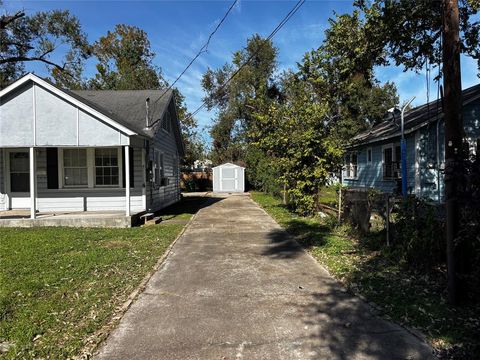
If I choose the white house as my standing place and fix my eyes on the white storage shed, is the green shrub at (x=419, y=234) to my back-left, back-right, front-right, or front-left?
back-right

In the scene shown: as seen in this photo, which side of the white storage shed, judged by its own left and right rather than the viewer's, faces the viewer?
front

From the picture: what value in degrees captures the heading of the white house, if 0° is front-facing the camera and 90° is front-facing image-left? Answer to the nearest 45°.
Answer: approximately 0°

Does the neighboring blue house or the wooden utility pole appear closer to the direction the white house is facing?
the wooden utility pole

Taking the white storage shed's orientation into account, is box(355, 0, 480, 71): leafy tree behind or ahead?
ahead

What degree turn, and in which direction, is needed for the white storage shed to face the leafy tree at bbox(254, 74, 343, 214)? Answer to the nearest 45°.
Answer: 0° — it already faces it

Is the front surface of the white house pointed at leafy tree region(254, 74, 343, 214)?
no

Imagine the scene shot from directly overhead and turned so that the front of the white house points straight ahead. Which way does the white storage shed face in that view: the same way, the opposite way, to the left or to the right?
the same way

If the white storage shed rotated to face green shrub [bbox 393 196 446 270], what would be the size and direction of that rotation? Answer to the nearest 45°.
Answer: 0° — it already faces it

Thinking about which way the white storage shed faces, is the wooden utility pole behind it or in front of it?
in front

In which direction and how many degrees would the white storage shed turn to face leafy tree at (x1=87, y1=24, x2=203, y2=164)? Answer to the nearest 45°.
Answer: approximately 135° to its right

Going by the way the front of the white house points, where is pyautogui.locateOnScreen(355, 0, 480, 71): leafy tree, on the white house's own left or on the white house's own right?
on the white house's own left

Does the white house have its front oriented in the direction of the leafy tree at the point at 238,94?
no

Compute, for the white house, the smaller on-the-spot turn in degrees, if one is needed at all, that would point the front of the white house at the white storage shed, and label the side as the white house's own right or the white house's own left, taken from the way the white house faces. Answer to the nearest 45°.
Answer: approximately 135° to the white house's own left

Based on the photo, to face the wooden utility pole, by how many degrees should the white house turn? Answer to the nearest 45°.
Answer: approximately 45° to its left

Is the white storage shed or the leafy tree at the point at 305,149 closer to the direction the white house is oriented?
the leafy tree

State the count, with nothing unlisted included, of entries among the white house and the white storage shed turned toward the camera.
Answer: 2

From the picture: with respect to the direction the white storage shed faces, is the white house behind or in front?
in front
